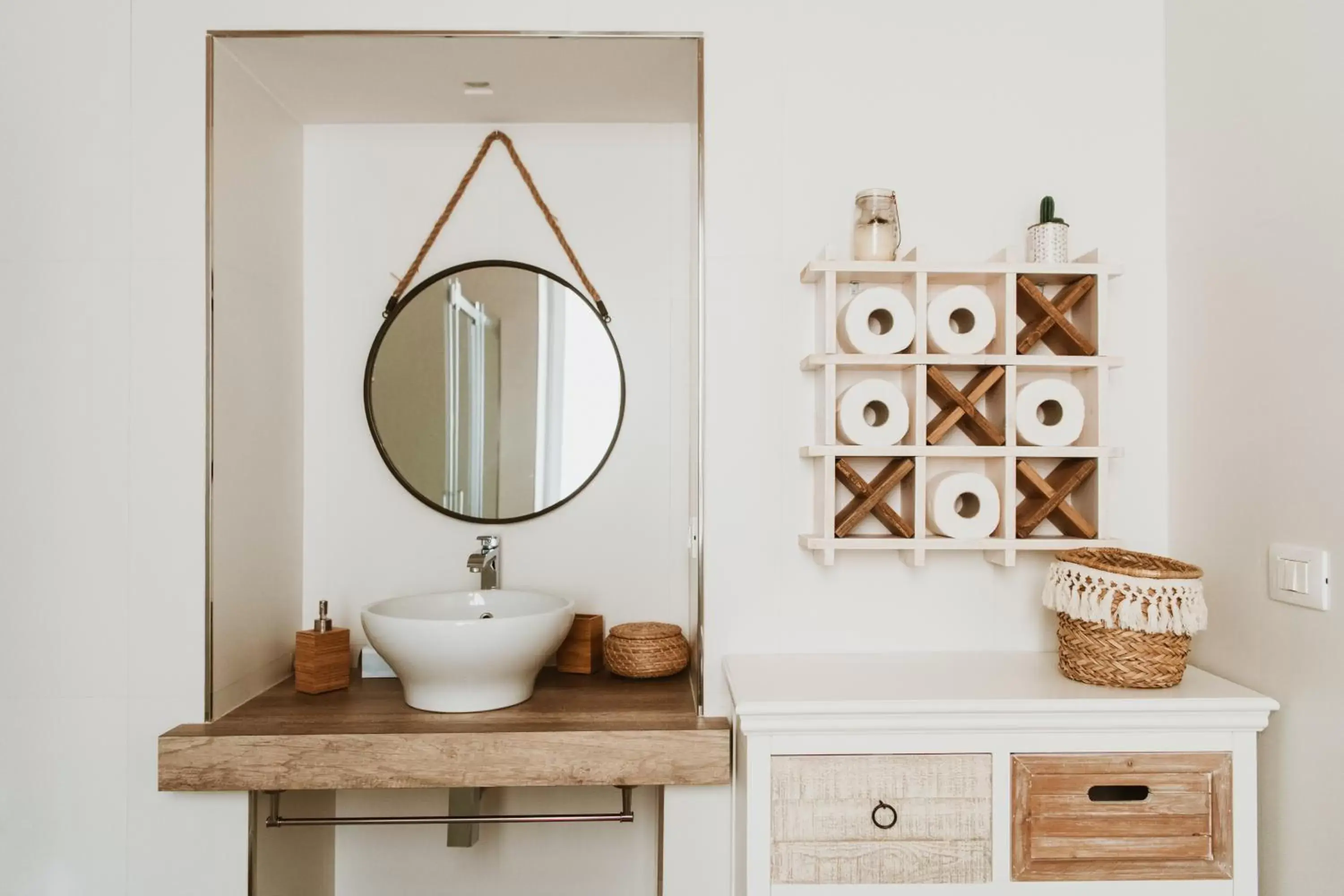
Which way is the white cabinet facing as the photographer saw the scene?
facing the viewer

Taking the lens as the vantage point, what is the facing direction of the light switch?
facing the viewer and to the left of the viewer

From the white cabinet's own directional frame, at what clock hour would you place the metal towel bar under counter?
The metal towel bar under counter is roughly at 3 o'clock from the white cabinet.

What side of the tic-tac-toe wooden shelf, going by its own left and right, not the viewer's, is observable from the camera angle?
front

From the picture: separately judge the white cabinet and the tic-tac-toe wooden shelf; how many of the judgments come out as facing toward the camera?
2

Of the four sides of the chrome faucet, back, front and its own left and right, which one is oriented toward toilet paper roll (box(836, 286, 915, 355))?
left

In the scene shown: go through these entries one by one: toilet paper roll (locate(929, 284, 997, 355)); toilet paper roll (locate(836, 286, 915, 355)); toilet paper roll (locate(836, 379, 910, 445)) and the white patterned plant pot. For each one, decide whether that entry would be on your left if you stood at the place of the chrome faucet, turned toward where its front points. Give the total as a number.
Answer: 4

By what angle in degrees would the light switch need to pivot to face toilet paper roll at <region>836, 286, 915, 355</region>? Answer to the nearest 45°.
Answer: approximately 45° to its right

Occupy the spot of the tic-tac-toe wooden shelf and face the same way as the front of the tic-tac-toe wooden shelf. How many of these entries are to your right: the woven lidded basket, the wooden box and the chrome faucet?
3

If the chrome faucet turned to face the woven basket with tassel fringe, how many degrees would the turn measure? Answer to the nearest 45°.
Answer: approximately 90° to its left

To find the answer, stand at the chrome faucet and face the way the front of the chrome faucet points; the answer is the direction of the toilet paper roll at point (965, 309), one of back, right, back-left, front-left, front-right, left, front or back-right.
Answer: left
